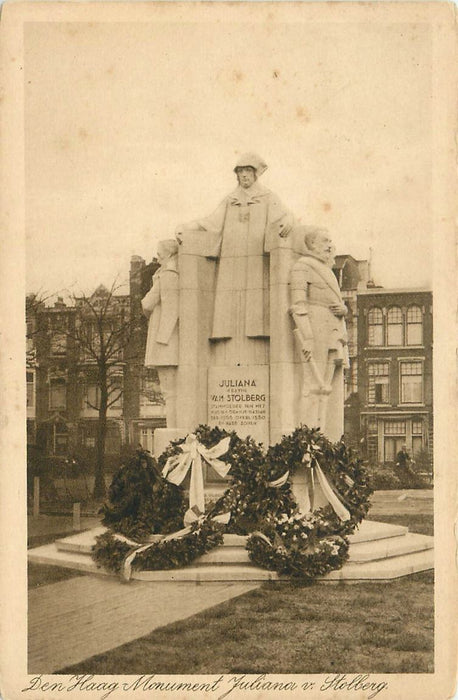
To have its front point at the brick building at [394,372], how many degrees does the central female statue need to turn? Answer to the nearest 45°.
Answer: approximately 135° to its left

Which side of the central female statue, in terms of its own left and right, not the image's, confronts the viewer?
front

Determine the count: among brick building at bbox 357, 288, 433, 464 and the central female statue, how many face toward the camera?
2
